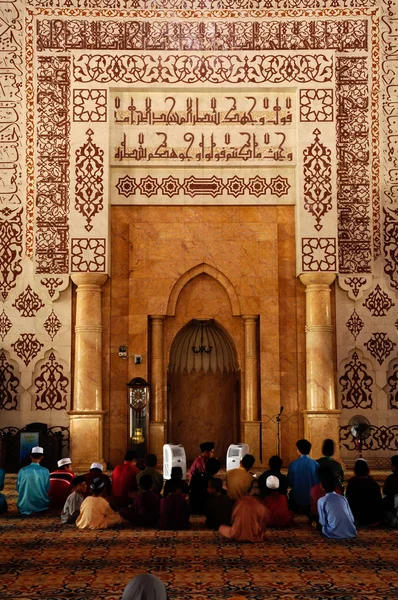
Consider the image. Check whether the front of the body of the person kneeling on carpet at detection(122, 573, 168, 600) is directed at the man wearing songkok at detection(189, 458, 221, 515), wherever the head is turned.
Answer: yes

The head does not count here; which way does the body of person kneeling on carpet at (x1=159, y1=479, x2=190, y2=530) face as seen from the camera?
away from the camera

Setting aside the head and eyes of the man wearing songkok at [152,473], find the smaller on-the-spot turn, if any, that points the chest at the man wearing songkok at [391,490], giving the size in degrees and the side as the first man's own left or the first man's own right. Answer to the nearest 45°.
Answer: approximately 135° to the first man's own right

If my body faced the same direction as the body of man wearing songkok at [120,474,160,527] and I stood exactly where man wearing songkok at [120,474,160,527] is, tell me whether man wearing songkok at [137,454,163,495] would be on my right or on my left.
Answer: on my right

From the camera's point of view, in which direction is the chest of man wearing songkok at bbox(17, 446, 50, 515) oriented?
away from the camera

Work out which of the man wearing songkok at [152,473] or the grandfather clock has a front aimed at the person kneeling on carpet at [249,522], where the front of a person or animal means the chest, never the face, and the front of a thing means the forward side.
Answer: the grandfather clock

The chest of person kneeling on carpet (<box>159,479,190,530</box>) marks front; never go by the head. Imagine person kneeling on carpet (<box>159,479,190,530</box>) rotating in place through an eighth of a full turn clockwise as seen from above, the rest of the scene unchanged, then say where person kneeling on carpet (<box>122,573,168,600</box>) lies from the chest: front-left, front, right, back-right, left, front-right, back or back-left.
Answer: back-right

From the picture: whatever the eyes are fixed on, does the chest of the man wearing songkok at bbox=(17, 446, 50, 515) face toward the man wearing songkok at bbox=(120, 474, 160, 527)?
no

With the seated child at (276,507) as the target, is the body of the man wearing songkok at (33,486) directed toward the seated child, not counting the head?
no

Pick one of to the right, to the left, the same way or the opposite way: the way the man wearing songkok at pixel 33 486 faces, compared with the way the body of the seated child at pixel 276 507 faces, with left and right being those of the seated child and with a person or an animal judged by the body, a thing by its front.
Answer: the same way

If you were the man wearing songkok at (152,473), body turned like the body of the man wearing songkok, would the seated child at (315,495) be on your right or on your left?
on your right

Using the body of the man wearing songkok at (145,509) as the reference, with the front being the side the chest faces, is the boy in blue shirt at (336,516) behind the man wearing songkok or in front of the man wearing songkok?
behind

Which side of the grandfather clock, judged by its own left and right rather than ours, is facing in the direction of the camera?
front

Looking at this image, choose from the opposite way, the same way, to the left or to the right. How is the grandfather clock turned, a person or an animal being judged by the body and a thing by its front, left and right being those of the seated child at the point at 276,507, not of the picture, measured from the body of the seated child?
the opposite way

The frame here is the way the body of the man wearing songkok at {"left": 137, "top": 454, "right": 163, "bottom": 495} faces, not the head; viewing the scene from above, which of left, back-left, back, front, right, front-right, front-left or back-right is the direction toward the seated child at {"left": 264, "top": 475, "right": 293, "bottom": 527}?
back-right

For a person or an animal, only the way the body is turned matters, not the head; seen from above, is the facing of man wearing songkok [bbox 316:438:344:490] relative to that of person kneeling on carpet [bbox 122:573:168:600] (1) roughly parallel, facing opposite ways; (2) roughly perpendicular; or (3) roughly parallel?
roughly parallel

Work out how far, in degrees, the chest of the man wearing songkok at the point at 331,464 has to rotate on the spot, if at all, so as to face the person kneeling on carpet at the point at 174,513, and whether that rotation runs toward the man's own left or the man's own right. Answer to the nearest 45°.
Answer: approximately 135° to the man's own left

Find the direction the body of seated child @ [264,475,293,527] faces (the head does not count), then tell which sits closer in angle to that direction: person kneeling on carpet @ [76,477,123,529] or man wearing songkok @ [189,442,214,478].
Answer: the man wearing songkok

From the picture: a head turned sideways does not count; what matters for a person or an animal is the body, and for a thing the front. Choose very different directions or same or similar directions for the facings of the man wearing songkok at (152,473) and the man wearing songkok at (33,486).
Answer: same or similar directions

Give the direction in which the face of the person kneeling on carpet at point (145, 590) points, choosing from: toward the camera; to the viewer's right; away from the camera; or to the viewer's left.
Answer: away from the camera

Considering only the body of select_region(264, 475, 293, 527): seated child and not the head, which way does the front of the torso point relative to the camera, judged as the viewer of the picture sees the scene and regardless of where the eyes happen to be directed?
away from the camera
